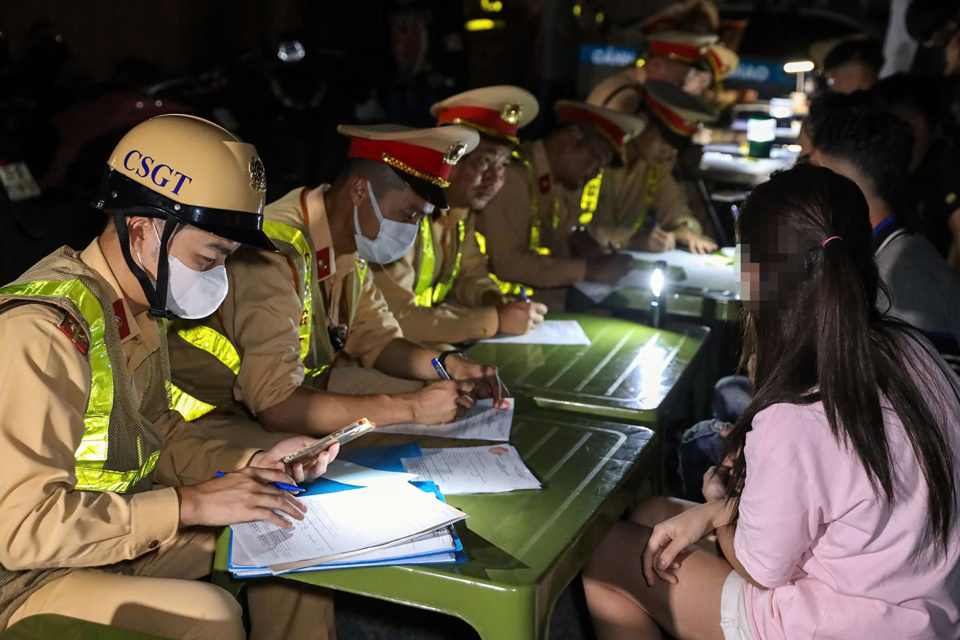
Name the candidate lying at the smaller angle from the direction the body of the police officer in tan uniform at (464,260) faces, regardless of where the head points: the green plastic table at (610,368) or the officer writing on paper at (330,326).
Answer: the green plastic table

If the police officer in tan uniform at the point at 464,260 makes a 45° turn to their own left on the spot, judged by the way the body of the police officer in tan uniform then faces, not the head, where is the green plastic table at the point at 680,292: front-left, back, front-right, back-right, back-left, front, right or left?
front

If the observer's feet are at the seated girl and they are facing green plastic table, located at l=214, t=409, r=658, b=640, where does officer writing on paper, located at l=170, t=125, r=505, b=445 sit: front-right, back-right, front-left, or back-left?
front-right

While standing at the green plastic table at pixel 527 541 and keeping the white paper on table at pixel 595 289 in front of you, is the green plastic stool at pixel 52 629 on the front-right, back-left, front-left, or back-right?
back-left

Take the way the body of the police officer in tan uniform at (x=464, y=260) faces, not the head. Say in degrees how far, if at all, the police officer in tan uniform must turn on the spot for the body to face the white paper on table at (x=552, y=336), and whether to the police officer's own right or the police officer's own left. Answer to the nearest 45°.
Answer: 0° — they already face it

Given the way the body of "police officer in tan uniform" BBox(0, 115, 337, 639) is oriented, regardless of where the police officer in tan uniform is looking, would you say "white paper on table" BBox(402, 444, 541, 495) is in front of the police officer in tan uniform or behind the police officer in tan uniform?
in front

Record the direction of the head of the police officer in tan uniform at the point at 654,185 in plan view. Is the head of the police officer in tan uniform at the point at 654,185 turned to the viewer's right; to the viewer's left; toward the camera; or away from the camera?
to the viewer's right

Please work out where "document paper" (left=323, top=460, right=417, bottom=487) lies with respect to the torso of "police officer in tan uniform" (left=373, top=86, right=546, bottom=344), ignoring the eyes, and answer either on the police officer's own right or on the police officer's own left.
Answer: on the police officer's own right

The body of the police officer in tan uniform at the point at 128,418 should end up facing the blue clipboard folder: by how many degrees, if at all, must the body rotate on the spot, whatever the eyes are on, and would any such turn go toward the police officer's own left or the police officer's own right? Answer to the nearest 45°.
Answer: approximately 45° to the police officer's own right

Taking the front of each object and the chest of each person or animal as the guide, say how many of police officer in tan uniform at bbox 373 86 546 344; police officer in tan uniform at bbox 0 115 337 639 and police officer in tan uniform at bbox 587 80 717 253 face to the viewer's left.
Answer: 0

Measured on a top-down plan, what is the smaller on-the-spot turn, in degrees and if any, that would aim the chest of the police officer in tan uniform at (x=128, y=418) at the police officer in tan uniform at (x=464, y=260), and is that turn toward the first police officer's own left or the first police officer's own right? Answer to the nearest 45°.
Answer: approximately 45° to the first police officer's own left

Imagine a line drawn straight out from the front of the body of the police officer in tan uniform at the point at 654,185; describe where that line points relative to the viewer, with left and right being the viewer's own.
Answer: facing the viewer and to the right of the viewer

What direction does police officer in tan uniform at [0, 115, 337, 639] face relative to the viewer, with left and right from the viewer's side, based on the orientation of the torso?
facing to the right of the viewer

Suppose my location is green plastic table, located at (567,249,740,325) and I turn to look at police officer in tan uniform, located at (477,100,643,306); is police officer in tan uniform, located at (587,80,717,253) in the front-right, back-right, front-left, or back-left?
front-right

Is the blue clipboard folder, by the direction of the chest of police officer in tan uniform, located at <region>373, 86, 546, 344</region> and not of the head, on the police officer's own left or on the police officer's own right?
on the police officer's own right

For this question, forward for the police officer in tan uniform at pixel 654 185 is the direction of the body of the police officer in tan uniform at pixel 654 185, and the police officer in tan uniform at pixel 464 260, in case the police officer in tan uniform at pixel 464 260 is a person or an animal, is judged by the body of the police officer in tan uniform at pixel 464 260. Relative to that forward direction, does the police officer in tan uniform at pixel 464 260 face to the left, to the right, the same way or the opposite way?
the same way
